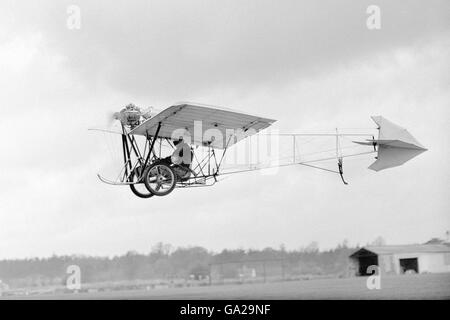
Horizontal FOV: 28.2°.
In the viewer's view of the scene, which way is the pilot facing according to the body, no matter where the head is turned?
to the viewer's left

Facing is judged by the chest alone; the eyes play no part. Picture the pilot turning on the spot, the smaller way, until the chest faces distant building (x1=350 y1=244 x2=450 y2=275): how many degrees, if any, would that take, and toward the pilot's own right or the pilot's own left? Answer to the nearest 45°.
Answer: approximately 135° to the pilot's own right
